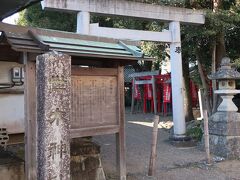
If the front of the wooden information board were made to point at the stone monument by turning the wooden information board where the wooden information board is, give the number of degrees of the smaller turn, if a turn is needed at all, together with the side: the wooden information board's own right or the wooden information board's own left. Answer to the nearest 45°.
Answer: approximately 45° to the wooden information board's own right

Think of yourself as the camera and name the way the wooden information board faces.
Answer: facing the viewer and to the right of the viewer

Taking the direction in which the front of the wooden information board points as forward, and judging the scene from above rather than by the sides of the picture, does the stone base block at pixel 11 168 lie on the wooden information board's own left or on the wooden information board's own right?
on the wooden information board's own right

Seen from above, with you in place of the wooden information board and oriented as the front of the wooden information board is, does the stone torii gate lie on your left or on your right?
on your left

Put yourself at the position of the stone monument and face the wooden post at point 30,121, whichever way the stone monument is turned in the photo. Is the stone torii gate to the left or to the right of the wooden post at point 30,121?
right

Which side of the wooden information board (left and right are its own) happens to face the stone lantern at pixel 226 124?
left

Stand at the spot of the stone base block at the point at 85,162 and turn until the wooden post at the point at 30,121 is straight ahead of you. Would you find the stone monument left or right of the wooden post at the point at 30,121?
left

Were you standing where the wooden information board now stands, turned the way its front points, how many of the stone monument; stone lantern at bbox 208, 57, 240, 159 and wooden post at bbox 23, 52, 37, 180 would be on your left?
1

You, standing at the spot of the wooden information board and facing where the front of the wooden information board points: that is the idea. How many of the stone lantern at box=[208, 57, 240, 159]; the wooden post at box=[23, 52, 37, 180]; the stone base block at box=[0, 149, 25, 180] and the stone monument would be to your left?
1

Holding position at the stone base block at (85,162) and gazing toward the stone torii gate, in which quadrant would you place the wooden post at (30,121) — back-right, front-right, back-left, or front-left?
back-left

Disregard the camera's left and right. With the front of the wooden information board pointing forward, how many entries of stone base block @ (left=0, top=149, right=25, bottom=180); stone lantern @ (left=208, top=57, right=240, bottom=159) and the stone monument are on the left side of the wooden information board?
1

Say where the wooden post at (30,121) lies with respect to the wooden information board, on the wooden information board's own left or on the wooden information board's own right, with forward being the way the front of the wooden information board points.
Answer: on the wooden information board's own right

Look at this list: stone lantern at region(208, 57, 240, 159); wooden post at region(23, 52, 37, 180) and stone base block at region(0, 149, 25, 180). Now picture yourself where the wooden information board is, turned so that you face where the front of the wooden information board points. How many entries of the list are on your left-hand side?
1
